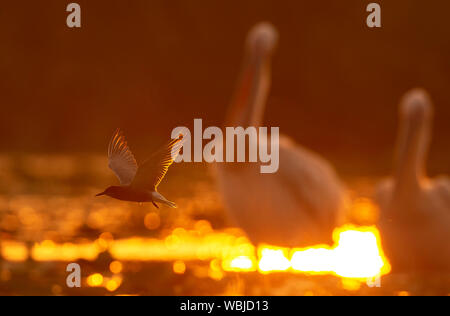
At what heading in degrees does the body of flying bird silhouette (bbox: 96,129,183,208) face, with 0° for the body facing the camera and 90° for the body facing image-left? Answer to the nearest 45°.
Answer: approximately 90°
